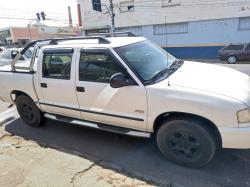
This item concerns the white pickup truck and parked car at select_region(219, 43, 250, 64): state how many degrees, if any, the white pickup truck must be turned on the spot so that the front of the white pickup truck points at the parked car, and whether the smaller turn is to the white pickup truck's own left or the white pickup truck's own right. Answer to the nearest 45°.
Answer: approximately 90° to the white pickup truck's own left
